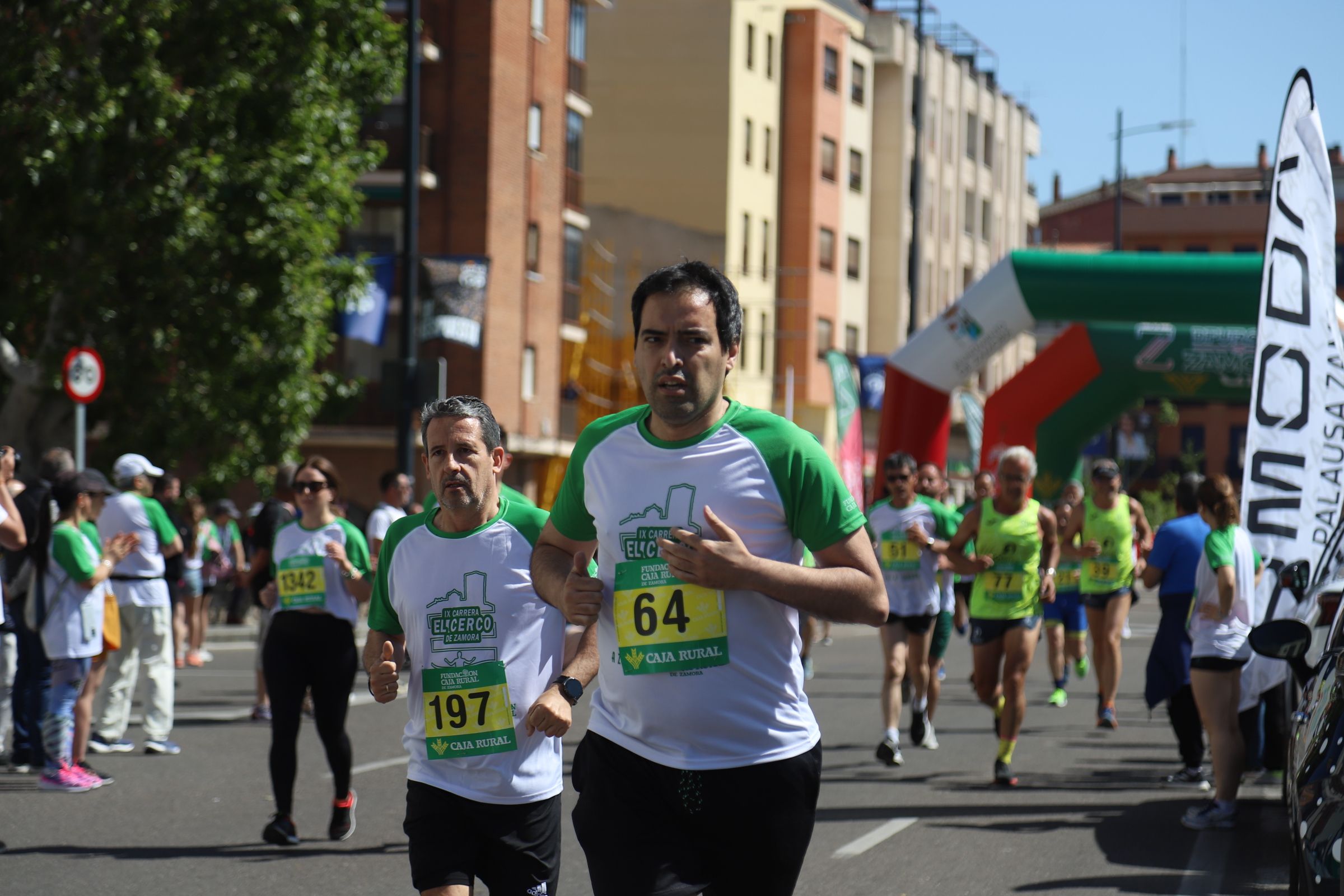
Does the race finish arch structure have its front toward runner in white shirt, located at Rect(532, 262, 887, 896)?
yes

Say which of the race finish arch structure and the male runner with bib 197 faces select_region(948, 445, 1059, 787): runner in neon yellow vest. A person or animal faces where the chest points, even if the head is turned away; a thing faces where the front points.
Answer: the race finish arch structure

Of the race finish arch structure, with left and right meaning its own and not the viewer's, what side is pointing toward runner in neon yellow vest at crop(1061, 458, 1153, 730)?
front

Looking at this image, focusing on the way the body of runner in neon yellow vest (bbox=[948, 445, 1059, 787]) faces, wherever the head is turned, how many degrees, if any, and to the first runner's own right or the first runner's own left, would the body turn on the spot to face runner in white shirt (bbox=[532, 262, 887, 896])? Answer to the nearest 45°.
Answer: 0° — they already face them

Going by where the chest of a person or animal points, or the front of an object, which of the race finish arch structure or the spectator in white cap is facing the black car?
the race finish arch structure

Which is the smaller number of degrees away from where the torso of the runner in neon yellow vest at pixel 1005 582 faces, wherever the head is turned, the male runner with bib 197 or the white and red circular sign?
the male runner with bib 197

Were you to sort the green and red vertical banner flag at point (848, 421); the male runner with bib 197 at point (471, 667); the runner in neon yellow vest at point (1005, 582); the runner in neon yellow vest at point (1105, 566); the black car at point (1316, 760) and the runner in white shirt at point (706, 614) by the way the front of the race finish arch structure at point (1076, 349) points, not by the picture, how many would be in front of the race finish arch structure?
5

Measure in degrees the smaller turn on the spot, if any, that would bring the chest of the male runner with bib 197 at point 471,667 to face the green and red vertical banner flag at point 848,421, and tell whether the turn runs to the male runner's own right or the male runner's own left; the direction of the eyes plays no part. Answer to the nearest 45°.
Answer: approximately 180°

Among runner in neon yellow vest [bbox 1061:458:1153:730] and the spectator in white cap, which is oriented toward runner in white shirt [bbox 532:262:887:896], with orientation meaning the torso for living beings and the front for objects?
the runner in neon yellow vest

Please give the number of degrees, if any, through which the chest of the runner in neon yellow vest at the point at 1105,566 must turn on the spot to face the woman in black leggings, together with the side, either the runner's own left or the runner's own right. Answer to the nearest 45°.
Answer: approximately 45° to the runner's own right
